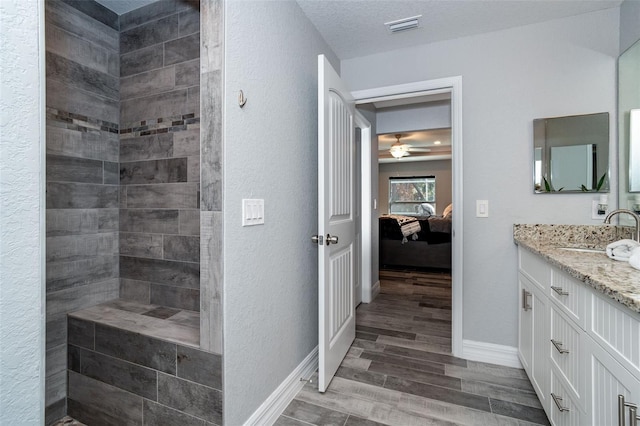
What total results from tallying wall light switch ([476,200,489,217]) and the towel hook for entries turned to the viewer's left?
0

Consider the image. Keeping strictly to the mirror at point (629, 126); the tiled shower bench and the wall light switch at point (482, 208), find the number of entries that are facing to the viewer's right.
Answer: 0

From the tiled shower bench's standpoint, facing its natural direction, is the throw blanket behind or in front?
behind

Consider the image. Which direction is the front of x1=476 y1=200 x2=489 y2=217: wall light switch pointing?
toward the camera

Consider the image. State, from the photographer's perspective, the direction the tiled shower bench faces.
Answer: facing the viewer and to the left of the viewer

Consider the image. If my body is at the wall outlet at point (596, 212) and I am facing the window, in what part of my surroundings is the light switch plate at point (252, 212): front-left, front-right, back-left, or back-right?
back-left

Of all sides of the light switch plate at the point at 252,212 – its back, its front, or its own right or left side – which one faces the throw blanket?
left

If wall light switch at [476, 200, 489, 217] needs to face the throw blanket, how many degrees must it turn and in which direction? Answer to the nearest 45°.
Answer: approximately 180°

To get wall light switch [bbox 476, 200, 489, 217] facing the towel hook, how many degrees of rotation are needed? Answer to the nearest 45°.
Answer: approximately 45° to its right

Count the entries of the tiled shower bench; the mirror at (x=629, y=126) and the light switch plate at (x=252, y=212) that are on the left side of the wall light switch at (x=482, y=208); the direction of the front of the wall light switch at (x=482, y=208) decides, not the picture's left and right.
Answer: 1

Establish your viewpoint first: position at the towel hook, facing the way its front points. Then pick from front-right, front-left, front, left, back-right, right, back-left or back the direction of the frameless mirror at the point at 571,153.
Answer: front-left

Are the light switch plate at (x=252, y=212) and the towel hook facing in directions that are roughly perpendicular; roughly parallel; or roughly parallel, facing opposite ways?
roughly parallel

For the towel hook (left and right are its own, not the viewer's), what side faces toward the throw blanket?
left

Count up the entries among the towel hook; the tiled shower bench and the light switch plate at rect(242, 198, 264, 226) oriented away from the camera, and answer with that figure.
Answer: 0
